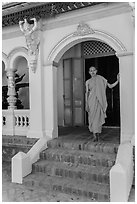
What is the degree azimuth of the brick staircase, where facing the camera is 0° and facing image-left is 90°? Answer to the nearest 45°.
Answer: approximately 45°
